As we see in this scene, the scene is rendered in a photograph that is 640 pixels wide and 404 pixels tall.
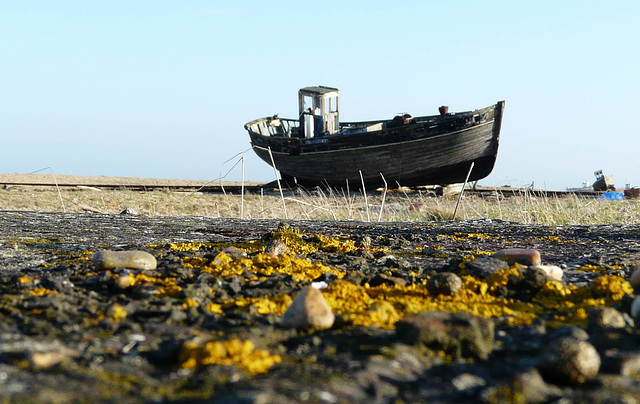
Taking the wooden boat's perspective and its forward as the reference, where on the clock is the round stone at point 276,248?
The round stone is roughly at 3 o'clock from the wooden boat.

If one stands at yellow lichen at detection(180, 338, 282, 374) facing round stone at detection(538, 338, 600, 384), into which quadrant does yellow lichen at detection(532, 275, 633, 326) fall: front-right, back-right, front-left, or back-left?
front-left

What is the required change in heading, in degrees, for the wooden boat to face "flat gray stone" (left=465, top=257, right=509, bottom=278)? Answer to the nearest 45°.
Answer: approximately 90° to its right

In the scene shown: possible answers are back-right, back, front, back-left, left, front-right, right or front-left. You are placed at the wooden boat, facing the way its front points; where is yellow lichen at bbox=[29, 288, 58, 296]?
right

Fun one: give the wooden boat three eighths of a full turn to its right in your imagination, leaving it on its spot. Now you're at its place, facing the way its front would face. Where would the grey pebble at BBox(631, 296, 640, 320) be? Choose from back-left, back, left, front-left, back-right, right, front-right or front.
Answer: front-left

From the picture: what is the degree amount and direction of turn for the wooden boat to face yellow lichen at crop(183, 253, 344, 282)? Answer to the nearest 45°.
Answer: approximately 90° to its right

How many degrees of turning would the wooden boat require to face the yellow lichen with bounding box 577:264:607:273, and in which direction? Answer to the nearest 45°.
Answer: approximately 90° to its right

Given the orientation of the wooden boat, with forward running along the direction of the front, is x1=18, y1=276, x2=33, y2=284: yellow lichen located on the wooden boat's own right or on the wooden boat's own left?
on the wooden boat's own right

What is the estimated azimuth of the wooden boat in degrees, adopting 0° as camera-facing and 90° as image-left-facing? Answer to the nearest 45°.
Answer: approximately 270°

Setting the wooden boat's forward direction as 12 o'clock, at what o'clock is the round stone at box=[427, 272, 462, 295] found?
The round stone is roughly at 3 o'clock from the wooden boat.

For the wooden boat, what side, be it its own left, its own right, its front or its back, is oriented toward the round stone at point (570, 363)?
right

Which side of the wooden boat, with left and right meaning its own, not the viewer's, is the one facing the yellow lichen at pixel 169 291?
right

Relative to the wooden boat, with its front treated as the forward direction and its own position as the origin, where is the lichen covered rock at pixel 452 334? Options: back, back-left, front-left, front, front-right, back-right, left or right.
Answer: right

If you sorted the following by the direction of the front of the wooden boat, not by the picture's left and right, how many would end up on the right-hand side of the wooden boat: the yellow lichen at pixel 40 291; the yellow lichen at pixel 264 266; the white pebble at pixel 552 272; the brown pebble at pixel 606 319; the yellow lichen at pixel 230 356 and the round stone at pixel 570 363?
6

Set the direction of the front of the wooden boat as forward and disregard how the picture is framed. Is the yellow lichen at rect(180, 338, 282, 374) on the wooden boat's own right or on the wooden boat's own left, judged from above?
on the wooden boat's own right

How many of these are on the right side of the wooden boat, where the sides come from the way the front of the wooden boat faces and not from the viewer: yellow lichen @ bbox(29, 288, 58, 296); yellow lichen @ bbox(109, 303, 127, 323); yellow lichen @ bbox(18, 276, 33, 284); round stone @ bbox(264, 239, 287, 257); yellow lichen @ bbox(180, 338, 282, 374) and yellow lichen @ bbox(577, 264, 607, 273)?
6
